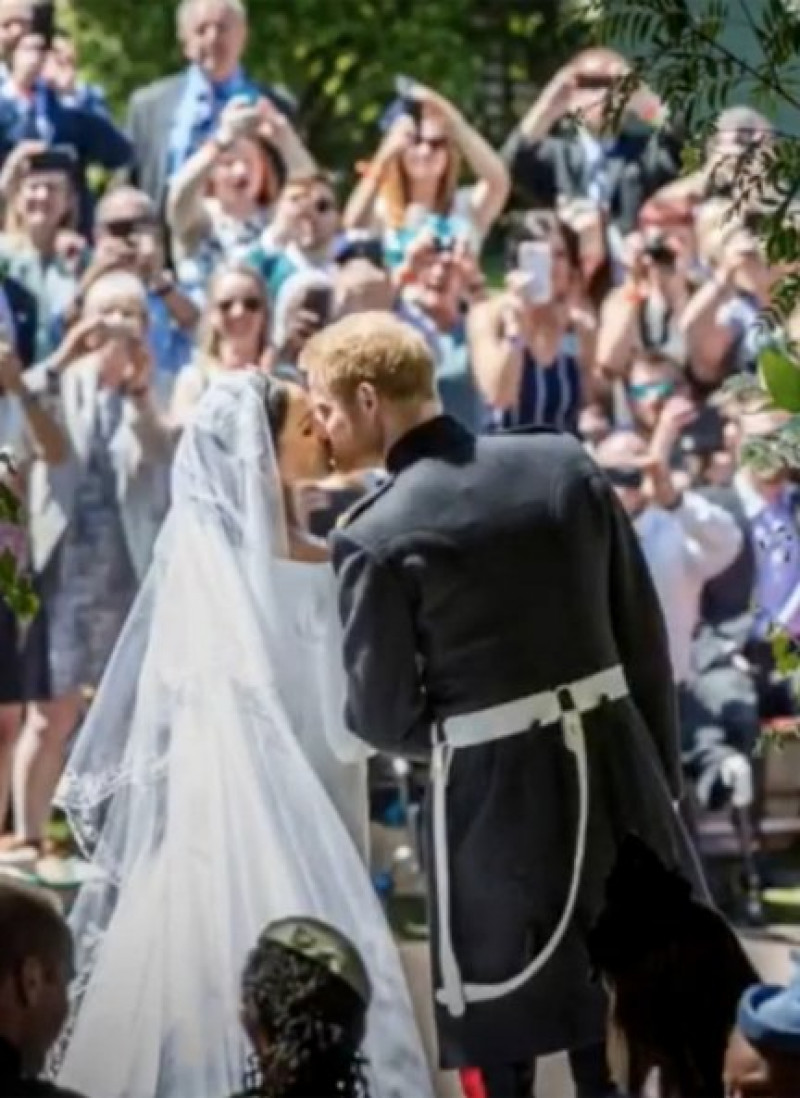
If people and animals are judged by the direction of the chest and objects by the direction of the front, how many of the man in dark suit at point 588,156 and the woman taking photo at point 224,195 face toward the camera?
2

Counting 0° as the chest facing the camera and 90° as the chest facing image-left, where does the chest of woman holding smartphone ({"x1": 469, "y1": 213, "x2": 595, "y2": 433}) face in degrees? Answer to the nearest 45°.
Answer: approximately 0°

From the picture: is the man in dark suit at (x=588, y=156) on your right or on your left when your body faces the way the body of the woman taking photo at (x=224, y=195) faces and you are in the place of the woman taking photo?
on your left

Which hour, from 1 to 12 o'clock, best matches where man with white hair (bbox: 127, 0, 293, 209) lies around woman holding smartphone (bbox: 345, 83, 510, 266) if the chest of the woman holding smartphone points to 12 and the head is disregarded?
The man with white hair is roughly at 3 o'clock from the woman holding smartphone.

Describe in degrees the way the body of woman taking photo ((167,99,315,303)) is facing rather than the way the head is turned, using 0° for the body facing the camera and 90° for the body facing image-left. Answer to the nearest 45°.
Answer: approximately 0°

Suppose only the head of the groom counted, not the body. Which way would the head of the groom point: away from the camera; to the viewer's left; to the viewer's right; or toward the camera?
to the viewer's left

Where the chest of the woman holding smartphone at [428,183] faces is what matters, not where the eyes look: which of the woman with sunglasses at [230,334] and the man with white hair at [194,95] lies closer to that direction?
the woman with sunglasses

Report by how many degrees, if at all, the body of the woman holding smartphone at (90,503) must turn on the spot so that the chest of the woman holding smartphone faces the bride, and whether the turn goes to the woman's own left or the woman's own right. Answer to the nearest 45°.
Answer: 0° — they already face them
